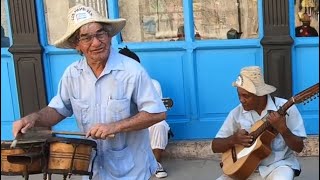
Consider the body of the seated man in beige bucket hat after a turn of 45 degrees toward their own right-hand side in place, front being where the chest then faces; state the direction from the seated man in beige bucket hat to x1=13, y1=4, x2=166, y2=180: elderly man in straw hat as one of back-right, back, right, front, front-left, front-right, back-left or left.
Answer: front

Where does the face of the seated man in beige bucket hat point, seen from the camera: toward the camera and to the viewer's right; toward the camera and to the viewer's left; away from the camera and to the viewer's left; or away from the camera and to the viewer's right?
toward the camera and to the viewer's left

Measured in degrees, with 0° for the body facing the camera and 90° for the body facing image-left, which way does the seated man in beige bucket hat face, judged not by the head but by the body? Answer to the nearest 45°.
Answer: approximately 0°
